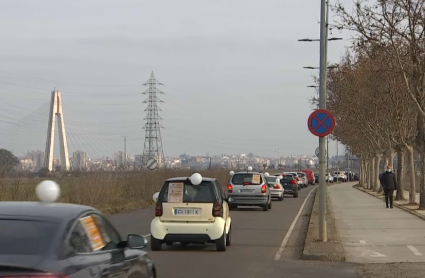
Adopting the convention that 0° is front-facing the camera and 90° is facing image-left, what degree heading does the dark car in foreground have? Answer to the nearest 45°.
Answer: approximately 225°

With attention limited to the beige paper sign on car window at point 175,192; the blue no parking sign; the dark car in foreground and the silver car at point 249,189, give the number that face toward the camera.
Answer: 2

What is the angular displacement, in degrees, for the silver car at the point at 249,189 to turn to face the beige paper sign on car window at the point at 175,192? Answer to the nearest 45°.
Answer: approximately 180°

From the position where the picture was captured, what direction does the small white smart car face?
facing away from the viewer

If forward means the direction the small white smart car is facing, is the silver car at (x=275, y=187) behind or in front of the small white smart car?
in front

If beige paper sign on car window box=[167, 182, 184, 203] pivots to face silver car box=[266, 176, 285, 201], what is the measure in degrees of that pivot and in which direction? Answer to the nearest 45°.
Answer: approximately 180°

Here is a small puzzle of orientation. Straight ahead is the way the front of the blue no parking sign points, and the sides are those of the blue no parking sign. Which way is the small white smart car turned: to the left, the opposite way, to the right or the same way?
the opposite way

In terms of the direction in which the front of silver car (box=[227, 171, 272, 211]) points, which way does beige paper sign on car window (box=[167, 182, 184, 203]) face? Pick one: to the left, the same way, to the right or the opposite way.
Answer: the opposite way

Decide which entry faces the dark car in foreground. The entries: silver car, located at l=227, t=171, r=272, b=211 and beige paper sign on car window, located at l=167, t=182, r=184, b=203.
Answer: the beige paper sign on car window

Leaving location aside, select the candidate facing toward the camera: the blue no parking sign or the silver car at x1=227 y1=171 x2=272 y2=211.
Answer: the blue no parking sign

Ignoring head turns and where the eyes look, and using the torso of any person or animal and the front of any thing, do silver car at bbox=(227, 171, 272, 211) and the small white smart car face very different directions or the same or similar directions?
same or similar directions

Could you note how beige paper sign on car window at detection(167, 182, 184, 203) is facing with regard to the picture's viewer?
facing the viewer

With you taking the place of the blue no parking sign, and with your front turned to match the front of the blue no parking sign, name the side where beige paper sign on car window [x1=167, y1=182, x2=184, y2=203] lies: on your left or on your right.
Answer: on your right

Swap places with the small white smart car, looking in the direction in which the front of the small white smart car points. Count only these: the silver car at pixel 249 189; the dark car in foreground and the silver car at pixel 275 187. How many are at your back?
1

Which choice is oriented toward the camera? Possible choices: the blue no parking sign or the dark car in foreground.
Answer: the blue no parking sign

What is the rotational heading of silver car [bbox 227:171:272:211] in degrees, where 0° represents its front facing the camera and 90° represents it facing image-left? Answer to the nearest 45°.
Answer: approximately 180°

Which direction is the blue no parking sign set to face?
toward the camera
